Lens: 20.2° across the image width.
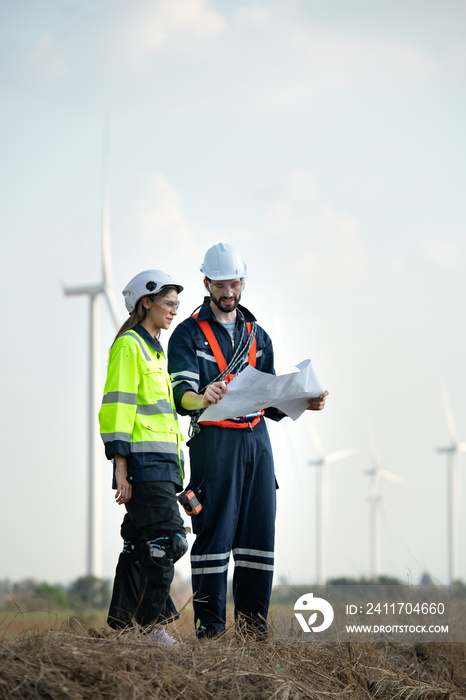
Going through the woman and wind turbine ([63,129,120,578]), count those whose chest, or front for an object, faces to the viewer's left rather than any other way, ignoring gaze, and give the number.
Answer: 0

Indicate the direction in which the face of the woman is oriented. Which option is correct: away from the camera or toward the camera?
toward the camera

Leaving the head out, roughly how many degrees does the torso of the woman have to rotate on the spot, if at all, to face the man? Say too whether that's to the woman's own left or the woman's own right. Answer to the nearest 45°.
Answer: approximately 90° to the woman's own left

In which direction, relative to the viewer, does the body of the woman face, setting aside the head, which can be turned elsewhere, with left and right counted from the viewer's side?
facing the viewer and to the right of the viewer

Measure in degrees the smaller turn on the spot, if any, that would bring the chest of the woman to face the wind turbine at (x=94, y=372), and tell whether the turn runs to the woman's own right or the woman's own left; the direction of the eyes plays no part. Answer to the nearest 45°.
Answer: approximately 135° to the woman's own left
